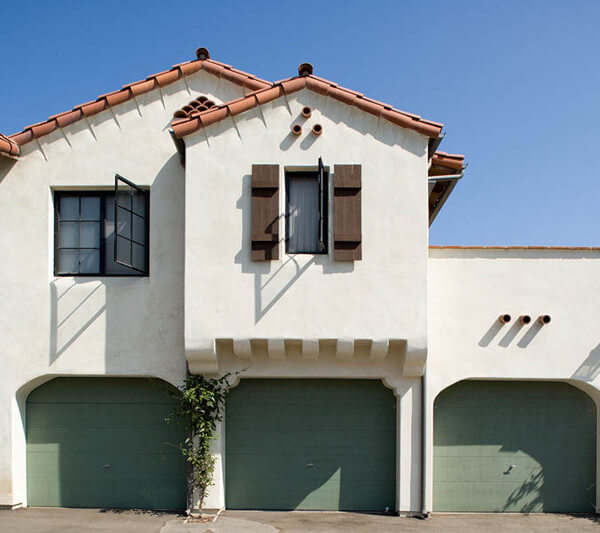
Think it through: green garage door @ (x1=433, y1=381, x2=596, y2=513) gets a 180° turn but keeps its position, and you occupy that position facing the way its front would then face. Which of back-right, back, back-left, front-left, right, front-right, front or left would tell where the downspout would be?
back-left

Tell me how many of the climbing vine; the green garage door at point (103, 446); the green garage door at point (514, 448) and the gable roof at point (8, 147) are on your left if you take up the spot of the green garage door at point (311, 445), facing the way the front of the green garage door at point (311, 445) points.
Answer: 1

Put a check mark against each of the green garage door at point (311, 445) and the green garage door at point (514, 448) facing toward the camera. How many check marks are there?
2

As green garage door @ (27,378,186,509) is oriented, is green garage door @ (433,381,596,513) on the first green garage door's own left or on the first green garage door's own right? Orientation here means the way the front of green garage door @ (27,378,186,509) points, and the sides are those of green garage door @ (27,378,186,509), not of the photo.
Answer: on the first green garage door's own left

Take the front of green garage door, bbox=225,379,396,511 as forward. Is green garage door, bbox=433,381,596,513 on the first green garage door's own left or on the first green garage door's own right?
on the first green garage door's own left

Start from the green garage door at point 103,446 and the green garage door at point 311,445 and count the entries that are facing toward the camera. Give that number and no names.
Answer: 2

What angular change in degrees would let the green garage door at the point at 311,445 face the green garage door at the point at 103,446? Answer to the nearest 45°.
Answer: approximately 90° to its right

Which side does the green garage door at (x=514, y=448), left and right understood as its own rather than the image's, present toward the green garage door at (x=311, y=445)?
right

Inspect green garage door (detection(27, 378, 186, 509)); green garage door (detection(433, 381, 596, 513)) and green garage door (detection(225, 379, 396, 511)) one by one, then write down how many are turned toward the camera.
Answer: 3

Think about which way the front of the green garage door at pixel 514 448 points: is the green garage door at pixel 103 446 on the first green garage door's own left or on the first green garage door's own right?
on the first green garage door's own right

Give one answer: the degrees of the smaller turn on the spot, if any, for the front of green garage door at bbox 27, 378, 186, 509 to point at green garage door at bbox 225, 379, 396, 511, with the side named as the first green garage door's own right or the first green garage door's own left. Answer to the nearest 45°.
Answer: approximately 90° to the first green garage door's own left
